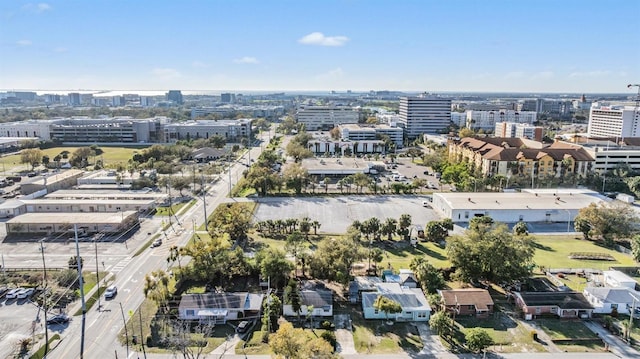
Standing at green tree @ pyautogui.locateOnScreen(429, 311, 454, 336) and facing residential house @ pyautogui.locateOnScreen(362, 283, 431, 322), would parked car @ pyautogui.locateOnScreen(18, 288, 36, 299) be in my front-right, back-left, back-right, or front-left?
front-left

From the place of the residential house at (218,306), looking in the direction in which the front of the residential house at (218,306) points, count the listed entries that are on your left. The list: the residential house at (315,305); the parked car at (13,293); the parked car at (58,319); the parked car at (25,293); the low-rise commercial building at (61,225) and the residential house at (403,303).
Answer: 2

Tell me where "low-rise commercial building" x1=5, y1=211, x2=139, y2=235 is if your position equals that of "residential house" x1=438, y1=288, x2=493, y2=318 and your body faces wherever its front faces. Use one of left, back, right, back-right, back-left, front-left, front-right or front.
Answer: right

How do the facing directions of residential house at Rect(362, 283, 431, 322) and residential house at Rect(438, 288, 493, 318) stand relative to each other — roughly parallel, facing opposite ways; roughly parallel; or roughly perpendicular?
roughly parallel

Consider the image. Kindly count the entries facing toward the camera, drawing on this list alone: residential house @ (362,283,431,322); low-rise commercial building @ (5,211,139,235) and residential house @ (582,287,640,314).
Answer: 3

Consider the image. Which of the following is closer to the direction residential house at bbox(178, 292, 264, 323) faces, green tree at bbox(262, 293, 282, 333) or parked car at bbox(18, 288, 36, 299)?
the green tree

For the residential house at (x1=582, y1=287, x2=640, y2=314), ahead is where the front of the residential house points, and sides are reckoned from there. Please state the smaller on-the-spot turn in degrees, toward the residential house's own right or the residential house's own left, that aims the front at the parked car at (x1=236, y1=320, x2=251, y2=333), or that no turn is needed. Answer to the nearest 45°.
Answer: approximately 45° to the residential house's own right

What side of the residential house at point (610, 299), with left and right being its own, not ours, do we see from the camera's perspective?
front

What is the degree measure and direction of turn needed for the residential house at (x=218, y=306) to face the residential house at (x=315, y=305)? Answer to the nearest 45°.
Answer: approximately 90° to its left

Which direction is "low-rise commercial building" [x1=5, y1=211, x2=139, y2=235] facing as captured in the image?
toward the camera

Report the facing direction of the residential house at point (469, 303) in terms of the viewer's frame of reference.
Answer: facing the viewer

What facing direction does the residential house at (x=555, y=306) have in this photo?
toward the camera
